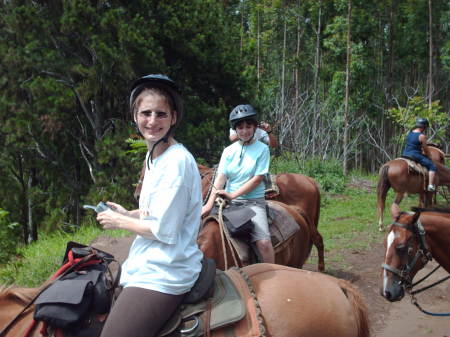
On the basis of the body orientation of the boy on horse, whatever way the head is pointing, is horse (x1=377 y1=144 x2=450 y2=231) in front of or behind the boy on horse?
behind

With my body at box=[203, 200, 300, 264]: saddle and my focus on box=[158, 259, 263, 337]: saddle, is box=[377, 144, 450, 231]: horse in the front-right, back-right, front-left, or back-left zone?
back-left

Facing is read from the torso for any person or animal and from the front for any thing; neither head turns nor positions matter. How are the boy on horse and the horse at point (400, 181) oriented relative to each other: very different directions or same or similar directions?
very different directions

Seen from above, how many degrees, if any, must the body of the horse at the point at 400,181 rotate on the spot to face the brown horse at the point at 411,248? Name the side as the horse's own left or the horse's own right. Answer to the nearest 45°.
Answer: approximately 135° to the horse's own right

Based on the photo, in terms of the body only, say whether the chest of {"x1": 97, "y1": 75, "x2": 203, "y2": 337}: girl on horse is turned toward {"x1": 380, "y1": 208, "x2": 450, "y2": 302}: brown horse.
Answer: no

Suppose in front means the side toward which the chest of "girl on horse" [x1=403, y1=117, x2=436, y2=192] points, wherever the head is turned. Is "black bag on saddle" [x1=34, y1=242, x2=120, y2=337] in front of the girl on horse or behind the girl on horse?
behind

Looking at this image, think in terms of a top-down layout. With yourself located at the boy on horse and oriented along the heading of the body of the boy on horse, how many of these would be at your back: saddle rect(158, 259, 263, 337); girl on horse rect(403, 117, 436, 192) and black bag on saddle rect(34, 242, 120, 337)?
1

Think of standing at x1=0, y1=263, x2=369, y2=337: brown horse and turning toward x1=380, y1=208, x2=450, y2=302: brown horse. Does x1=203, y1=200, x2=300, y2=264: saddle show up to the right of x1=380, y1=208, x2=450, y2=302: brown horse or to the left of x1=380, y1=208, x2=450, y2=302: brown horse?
left

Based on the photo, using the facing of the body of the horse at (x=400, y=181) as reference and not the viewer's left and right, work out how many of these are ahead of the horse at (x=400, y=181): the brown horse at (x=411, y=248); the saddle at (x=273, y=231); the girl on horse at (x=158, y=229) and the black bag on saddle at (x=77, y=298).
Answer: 0

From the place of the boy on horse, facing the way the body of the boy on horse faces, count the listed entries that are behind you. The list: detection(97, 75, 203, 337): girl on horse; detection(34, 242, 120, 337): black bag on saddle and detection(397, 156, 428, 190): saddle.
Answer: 1

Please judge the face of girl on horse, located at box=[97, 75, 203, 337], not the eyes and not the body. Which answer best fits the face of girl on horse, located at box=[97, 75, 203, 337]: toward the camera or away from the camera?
toward the camera

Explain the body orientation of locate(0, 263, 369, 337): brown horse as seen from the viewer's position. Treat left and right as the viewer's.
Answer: facing to the left of the viewer

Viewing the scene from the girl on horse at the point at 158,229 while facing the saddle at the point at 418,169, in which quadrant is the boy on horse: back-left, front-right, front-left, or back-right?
front-left

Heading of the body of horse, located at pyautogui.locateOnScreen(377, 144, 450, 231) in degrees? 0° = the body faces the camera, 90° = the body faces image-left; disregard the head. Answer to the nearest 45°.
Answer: approximately 225°

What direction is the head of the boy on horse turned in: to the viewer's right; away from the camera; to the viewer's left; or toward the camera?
toward the camera

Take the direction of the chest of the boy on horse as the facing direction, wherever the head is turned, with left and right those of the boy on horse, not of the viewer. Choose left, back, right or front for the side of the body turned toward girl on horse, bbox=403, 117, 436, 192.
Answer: back

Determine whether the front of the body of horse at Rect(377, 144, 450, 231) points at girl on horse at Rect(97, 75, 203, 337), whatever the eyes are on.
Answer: no
